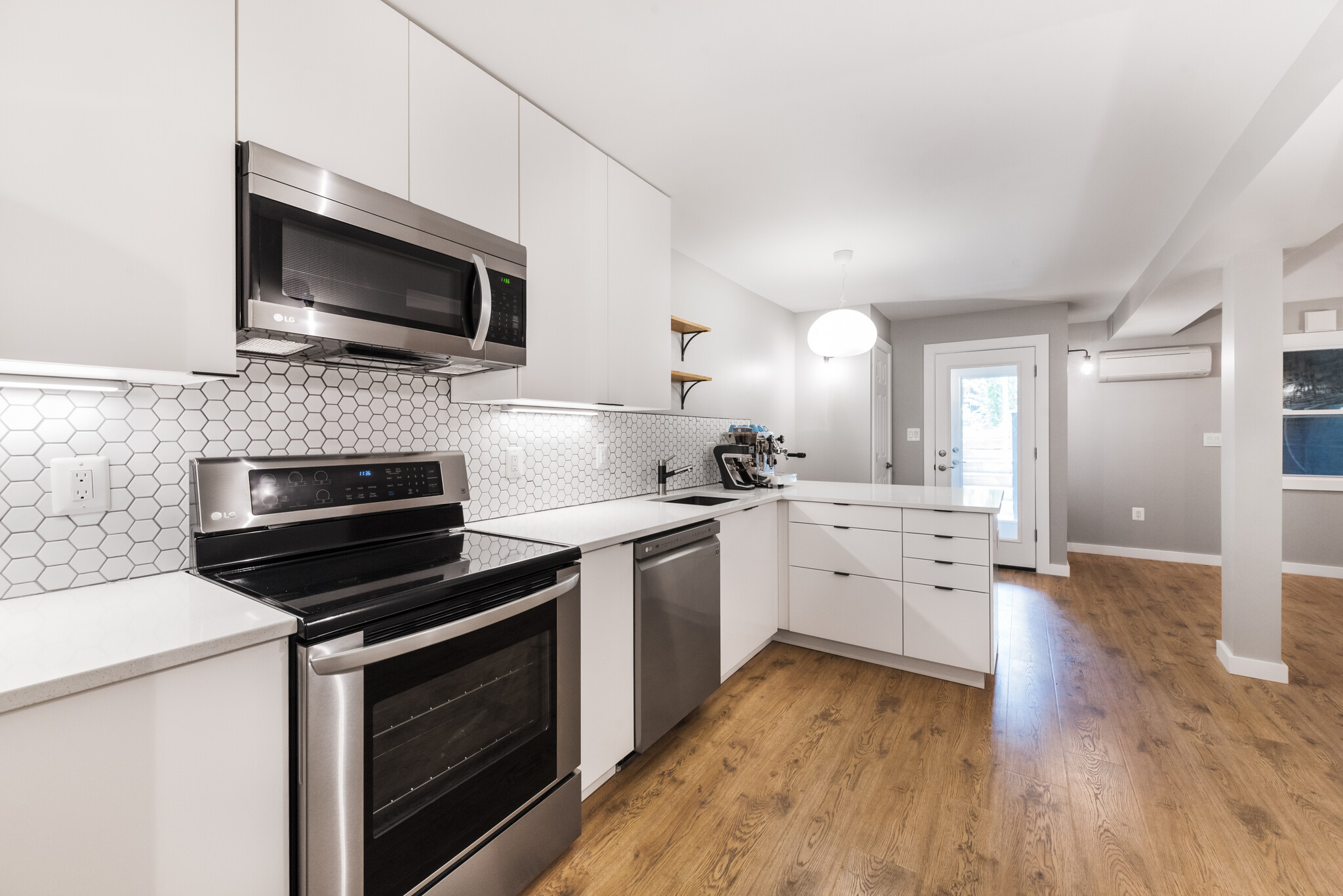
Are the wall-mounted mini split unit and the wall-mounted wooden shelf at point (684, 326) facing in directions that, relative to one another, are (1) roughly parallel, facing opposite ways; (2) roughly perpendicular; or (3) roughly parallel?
roughly perpendicular

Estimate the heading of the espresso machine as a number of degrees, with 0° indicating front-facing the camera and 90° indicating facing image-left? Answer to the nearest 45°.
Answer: approximately 270°

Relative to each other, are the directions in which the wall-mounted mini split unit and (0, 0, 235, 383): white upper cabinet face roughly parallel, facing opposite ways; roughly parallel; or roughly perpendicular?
roughly perpendicular
